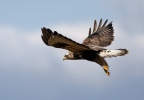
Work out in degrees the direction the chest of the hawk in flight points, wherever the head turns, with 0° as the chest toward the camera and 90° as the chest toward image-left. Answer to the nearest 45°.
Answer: approximately 90°
